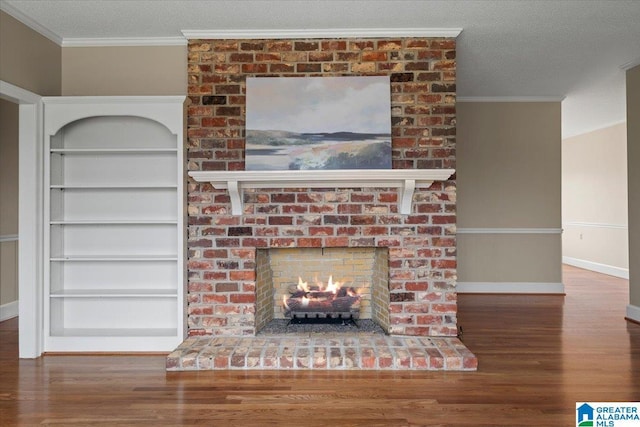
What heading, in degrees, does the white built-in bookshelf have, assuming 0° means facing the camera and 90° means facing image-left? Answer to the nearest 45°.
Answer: approximately 0°

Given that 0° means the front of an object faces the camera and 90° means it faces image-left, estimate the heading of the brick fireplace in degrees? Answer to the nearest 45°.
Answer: approximately 0°

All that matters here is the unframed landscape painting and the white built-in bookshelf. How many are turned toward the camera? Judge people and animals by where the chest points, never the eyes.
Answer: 2

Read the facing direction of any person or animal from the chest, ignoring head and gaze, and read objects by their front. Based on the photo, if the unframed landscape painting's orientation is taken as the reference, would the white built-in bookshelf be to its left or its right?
on its right
